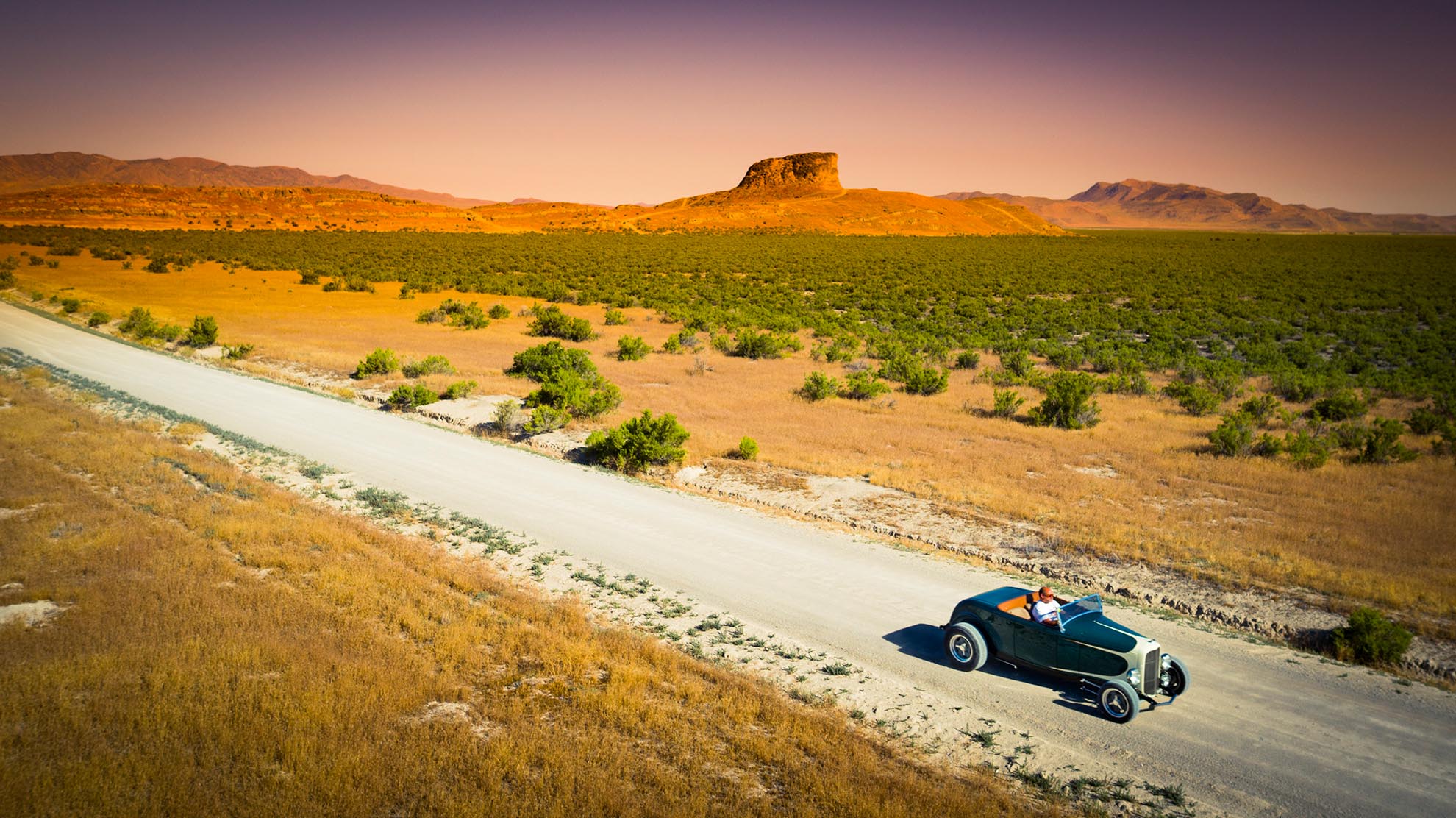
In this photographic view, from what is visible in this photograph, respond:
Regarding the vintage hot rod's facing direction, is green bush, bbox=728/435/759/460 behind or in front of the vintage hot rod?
behind

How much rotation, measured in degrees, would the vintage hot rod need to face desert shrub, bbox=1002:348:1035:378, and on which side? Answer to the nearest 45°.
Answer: approximately 135° to its left

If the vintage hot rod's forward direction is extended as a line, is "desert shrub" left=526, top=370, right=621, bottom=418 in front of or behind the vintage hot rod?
behind

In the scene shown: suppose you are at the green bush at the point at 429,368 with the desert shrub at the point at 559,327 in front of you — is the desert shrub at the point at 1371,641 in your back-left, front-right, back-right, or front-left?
back-right

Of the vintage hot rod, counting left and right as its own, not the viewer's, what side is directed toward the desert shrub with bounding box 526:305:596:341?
back

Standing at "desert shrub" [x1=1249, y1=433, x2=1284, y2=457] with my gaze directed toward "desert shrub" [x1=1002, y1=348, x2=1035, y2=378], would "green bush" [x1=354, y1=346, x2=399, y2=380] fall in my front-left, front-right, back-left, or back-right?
front-left

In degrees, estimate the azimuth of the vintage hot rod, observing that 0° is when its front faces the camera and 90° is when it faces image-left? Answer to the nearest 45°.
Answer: approximately 315°

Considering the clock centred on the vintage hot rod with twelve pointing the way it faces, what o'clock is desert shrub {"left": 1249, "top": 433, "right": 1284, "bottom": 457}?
The desert shrub is roughly at 8 o'clock from the vintage hot rod.

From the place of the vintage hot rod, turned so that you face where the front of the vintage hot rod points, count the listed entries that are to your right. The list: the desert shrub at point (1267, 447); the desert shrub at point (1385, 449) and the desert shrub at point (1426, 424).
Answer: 0

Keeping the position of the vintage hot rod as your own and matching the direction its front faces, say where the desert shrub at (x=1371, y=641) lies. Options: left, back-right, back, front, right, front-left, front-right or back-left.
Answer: left

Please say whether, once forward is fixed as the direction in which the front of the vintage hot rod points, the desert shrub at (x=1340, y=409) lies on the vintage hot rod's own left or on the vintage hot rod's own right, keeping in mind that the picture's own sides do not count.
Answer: on the vintage hot rod's own left

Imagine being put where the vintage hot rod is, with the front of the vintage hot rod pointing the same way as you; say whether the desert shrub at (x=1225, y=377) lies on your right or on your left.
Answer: on your left

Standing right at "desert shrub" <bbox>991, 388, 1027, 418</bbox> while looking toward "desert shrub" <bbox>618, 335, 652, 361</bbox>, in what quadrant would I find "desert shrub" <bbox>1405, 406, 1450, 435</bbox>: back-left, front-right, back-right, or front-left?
back-right

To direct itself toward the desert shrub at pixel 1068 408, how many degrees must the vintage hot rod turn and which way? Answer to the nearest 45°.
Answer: approximately 135° to its left

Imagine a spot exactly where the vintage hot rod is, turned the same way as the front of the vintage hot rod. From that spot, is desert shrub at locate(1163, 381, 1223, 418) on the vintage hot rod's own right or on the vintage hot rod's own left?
on the vintage hot rod's own left

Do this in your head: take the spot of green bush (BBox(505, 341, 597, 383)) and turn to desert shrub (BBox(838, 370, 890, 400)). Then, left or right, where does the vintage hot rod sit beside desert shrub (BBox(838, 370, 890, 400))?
right
